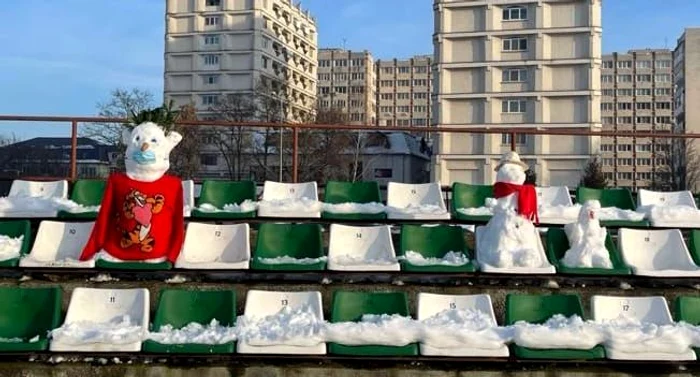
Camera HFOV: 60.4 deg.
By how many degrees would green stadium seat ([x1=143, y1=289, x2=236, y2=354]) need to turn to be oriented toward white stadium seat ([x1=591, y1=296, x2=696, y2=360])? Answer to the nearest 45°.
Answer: approximately 90° to its left

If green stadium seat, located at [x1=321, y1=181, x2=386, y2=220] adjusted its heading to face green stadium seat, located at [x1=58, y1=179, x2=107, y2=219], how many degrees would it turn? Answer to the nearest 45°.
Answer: approximately 90° to its right

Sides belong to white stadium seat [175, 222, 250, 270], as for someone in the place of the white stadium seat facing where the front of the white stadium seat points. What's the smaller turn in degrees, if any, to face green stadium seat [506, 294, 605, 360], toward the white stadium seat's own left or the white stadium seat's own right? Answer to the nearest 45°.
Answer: approximately 45° to the white stadium seat's own left

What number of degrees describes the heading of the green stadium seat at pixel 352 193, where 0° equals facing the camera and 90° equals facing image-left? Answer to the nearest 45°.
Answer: approximately 0°

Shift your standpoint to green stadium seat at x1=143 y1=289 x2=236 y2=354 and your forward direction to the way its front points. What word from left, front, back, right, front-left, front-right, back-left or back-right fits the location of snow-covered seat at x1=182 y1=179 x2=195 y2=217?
back

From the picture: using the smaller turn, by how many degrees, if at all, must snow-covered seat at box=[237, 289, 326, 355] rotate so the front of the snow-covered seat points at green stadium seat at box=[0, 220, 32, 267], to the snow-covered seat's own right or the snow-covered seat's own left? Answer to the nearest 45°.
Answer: approximately 135° to the snow-covered seat's own right

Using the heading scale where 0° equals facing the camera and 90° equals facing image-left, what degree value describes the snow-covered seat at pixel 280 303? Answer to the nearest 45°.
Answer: approximately 0°
